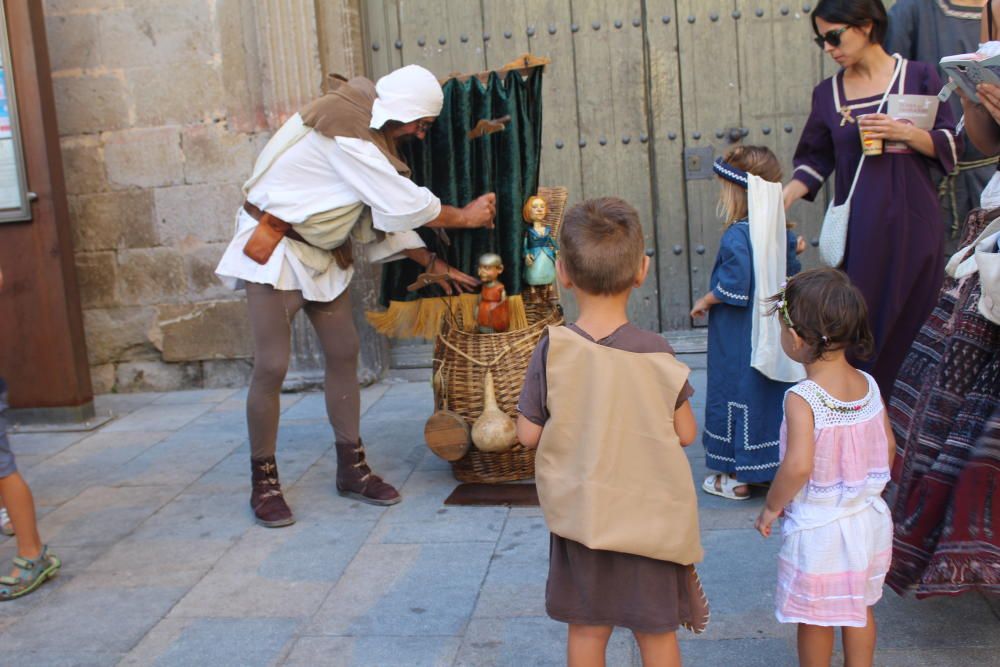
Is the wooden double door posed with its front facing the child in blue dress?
yes

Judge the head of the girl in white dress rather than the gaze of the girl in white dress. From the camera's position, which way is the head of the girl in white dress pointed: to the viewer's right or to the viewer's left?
to the viewer's left

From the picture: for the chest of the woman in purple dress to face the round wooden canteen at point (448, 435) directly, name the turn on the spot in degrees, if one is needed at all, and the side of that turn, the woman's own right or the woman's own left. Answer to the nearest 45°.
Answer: approximately 45° to the woman's own right

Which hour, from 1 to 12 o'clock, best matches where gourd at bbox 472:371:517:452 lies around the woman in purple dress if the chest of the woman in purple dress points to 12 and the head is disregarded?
The gourd is roughly at 1 o'clock from the woman in purple dress.

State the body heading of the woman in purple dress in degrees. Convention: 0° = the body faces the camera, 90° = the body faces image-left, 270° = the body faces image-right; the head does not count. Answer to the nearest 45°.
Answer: approximately 45°

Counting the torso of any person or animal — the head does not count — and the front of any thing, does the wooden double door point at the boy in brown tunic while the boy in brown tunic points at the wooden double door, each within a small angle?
yes

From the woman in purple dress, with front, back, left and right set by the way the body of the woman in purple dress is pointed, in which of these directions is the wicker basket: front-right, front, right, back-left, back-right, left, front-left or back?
front-right

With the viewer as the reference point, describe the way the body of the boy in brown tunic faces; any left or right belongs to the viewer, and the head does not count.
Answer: facing away from the viewer

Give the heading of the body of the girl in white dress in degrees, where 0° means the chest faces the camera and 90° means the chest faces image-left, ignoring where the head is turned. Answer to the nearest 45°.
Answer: approximately 135°

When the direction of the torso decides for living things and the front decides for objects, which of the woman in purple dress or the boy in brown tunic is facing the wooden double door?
the boy in brown tunic
